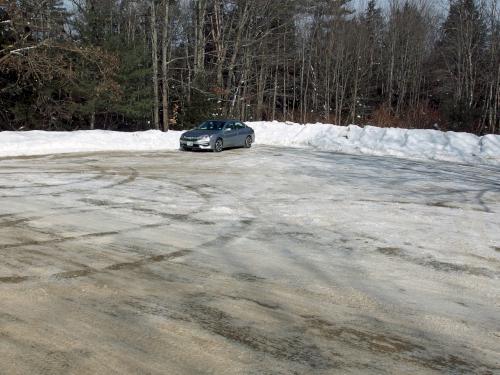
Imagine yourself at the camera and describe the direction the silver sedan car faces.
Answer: facing the viewer and to the left of the viewer

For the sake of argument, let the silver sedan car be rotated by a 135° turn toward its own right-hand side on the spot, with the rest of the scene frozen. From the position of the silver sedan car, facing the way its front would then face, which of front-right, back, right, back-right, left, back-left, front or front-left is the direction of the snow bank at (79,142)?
left
